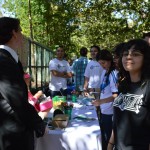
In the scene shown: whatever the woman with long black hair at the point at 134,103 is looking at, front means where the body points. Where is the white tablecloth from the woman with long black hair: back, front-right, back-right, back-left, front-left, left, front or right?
right

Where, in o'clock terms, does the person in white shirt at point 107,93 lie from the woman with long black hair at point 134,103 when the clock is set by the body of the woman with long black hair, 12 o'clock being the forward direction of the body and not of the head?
The person in white shirt is roughly at 4 o'clock from the woman with long black hair.

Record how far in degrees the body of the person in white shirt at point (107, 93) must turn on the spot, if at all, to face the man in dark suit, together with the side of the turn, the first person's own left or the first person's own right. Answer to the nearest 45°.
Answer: approximately 45° to the first person's own left

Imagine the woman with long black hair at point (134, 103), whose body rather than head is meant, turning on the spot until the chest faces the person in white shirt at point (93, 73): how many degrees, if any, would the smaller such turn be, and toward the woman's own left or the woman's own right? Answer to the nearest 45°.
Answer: approximately 135° to the woman's own right

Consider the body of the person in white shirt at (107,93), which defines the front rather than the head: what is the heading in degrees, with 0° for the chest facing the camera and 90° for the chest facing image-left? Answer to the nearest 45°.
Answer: approximately 45°

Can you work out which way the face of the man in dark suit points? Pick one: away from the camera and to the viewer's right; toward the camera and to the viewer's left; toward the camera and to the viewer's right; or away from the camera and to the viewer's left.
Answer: away from the camera and to the viewer's right

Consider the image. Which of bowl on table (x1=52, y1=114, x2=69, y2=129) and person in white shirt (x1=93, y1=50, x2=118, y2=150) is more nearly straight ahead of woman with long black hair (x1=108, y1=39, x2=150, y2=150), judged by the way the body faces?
the bowl on table

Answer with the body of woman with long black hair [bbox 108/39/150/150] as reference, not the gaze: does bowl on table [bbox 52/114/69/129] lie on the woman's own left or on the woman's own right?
on the woman's own right

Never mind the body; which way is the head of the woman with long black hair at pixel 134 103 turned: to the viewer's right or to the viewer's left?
to the viewer's left

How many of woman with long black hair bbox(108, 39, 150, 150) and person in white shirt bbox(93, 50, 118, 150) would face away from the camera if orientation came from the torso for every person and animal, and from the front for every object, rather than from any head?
0

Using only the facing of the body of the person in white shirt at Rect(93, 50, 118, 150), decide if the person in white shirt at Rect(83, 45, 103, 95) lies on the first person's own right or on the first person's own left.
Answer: on the first person's own right
